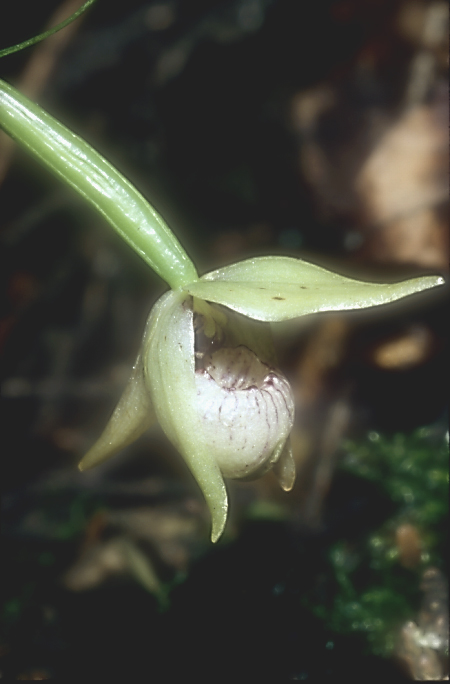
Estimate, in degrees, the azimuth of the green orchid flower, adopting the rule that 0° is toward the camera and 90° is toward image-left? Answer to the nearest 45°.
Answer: approximately 315°

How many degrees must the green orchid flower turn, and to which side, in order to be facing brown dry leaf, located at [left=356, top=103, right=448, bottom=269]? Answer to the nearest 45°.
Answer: approximately 90° to its left
